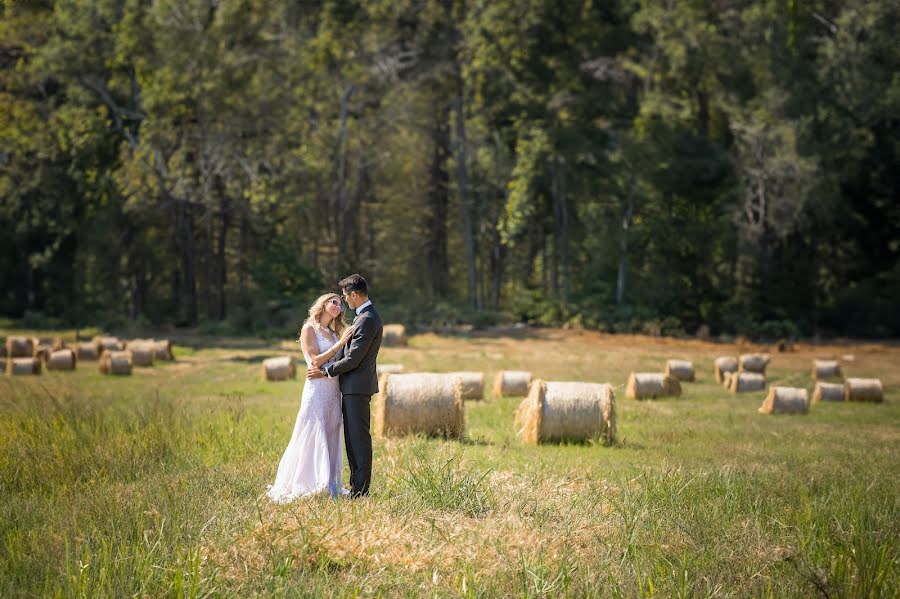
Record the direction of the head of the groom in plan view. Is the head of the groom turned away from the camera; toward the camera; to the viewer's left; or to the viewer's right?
to the viewer's left

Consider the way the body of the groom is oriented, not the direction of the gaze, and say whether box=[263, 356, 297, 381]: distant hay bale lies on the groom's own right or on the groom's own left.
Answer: on the groom's own right

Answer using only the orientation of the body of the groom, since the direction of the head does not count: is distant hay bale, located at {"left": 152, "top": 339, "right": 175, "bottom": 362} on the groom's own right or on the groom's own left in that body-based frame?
on the groom's own right

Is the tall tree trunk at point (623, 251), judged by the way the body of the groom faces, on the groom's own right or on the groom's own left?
on the groom's own right

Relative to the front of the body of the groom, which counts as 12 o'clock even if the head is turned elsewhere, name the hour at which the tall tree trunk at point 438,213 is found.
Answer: The tall tree trunk is roughly at 3 o'clock from the groom.

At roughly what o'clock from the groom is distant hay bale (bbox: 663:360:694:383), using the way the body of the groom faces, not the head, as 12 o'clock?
The distant hay bale is roughly at 4 o'clock from the groom.

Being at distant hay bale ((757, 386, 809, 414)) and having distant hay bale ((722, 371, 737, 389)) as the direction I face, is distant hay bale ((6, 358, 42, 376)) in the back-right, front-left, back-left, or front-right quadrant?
front-left

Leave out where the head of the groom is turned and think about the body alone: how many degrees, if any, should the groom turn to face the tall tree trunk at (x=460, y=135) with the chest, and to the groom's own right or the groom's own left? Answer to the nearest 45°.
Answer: approximately 90° to the groom's own right

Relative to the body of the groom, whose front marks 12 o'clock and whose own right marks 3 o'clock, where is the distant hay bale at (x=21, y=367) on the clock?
The distant hay bale is roughly at 2 o'clock from the groom.

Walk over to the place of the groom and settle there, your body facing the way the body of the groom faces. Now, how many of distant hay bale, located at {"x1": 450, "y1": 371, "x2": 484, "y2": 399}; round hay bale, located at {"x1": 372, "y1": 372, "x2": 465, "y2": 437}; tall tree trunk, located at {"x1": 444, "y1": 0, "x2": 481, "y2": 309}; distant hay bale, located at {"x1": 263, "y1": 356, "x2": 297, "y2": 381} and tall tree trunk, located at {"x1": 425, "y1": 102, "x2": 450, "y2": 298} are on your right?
5

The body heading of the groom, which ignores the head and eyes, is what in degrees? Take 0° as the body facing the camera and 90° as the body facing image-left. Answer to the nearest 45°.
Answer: approximately 90°

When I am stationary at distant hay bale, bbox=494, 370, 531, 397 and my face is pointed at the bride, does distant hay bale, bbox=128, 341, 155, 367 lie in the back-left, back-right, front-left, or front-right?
back-right

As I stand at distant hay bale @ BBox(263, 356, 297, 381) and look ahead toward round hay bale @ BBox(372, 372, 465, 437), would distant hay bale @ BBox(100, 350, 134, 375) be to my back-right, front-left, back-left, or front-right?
back-right

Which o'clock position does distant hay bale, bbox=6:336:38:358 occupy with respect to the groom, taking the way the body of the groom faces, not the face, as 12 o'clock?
The distant hay bale is roughly at 2 o'clock from the groom.
